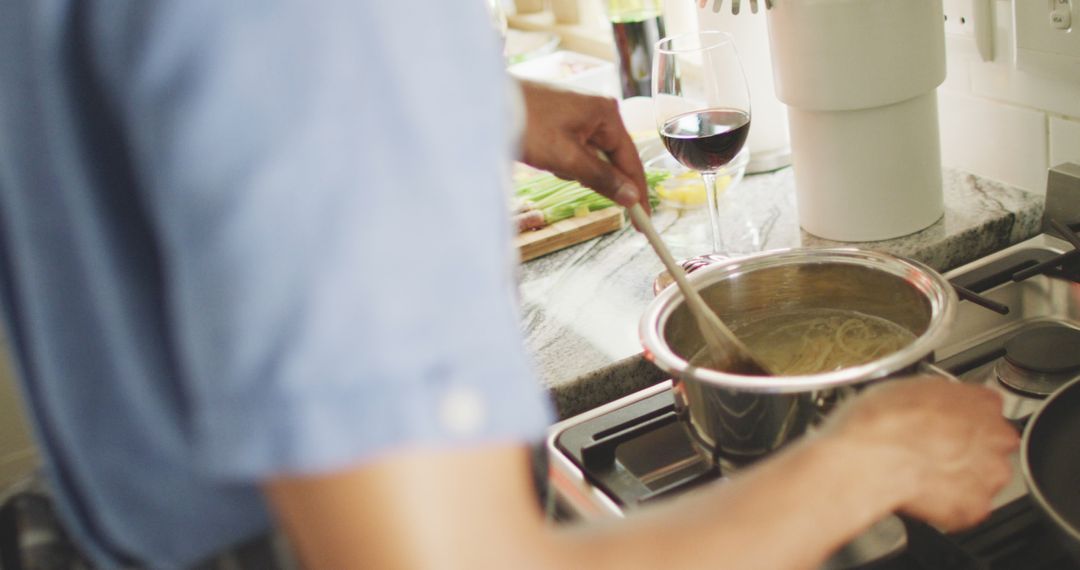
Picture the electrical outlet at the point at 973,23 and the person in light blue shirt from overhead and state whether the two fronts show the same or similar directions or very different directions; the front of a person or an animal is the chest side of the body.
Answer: very different directions

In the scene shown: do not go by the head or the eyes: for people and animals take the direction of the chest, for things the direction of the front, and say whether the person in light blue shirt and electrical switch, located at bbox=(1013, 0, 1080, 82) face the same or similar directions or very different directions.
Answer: very different directions
